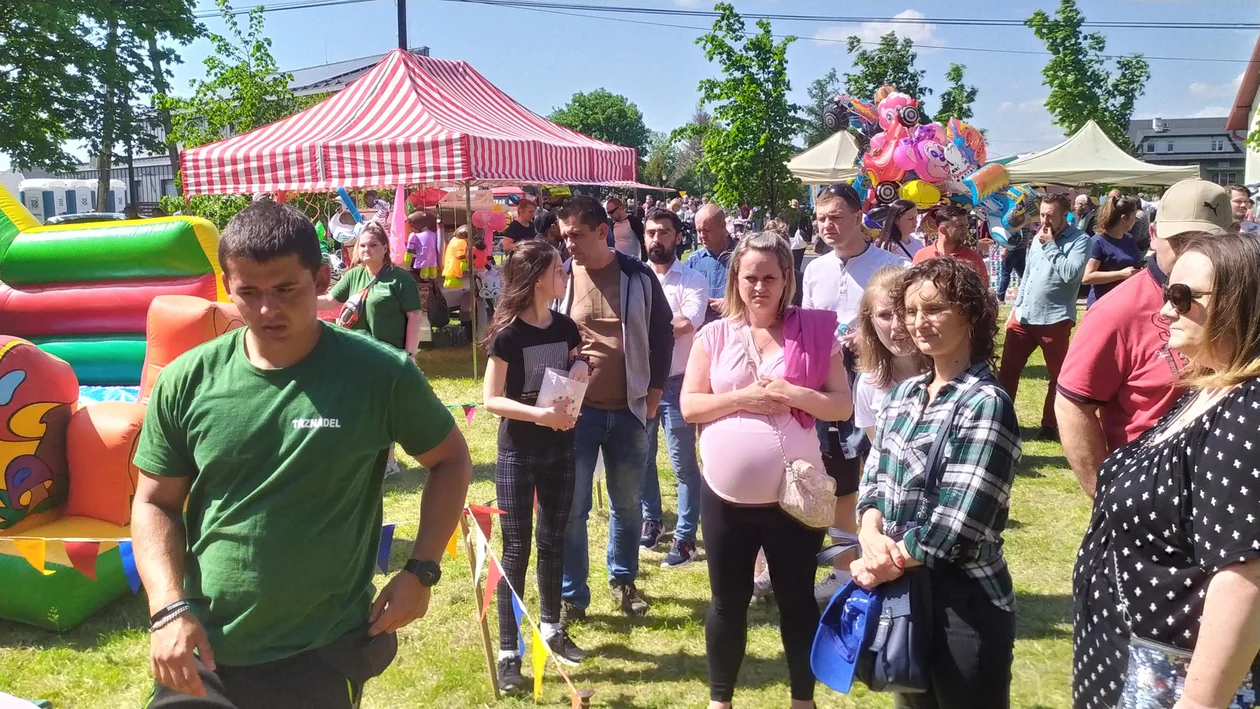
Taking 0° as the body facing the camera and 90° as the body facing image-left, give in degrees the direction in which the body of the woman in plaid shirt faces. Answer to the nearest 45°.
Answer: approximately 45°

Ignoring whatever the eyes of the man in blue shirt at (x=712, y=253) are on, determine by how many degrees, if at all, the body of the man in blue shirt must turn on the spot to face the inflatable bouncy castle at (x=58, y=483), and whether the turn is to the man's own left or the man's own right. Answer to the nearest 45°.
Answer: approximately 45° to the man's own right

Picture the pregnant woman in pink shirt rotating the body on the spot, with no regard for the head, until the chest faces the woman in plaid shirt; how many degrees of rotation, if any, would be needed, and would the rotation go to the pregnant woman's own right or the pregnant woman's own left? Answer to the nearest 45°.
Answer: approximately 45° to the pregnant woman's own left

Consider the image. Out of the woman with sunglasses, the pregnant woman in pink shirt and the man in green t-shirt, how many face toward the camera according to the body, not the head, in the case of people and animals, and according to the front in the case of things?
2

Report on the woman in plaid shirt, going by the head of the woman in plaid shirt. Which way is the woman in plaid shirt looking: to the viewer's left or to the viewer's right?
to the viewer's left

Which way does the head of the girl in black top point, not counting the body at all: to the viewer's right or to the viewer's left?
to the viewer's right

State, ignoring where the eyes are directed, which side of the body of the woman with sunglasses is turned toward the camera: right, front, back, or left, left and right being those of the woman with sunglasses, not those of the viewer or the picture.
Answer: left

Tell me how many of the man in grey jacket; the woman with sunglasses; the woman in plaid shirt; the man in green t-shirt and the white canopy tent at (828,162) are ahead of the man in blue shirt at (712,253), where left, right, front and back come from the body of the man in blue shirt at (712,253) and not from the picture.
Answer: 4

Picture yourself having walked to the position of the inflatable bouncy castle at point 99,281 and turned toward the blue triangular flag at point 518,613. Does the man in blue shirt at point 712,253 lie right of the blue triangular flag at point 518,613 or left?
left
